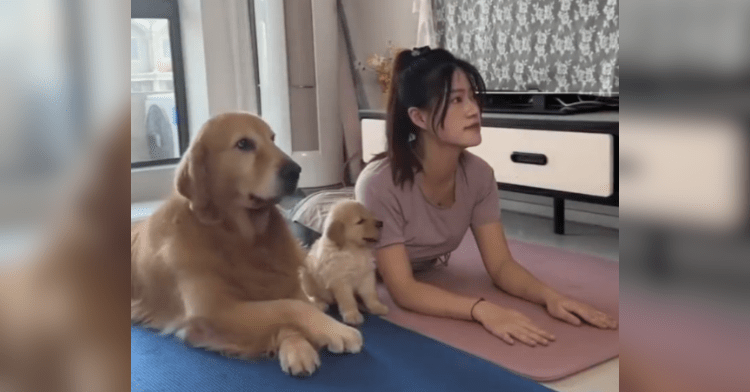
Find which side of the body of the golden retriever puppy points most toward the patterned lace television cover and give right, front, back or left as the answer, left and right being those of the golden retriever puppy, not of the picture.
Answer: left

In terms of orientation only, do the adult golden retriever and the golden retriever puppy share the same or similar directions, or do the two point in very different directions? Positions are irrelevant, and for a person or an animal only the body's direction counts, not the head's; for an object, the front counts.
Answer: same or similar directions

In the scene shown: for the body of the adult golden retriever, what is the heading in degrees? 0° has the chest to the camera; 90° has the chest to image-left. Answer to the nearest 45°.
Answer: approximately 315°

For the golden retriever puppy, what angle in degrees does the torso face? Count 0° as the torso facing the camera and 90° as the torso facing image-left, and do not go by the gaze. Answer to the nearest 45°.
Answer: approximately 315°

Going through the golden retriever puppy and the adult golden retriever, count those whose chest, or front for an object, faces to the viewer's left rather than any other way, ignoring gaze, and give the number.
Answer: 0
